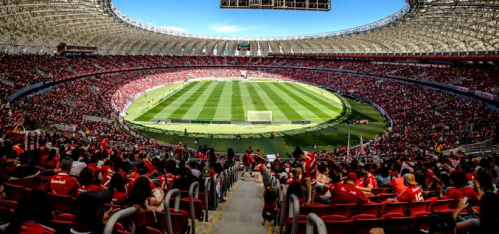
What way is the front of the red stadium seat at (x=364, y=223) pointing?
away from the camera

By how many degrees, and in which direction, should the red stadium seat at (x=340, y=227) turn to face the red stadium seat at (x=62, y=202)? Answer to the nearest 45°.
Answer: approximately 90° to its left

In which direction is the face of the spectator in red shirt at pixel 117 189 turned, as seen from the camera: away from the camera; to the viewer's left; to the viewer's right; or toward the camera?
away from the camera

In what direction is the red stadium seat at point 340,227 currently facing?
away from the camera

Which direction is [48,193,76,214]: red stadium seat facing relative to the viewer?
away from the camera

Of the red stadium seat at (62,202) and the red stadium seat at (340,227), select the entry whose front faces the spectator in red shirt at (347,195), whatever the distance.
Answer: the red stadium seat at (340,227)

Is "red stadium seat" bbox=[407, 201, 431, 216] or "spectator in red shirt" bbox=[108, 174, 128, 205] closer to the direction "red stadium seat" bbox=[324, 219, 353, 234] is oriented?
the red stadium seat

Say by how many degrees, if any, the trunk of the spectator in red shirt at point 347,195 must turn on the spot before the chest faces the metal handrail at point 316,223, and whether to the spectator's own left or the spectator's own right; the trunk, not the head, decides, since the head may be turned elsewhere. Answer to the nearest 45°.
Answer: approximately 180°

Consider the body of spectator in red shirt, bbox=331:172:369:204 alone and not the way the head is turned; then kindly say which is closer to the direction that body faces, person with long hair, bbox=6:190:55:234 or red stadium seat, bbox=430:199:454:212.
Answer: the red stadium seat

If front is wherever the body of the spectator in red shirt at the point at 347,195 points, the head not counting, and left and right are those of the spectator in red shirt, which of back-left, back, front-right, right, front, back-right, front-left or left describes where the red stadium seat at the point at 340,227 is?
back

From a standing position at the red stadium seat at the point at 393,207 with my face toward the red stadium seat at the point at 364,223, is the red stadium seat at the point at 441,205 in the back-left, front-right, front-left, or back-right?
back-left

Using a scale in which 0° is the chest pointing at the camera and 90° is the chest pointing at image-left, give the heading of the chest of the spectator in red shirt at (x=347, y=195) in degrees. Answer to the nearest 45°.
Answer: approximately 180°
